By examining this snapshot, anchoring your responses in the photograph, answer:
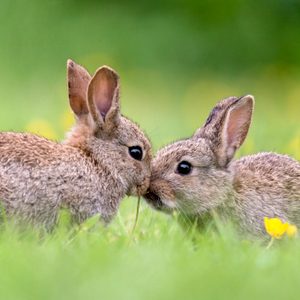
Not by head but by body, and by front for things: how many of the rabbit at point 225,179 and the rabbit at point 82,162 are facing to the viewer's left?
1

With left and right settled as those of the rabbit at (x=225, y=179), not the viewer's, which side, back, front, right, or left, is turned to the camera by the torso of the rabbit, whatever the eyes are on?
left

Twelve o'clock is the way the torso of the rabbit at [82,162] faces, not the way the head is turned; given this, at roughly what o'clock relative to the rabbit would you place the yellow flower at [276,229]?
The yellow flower is roughly at 1 o'clock from the rabbit.

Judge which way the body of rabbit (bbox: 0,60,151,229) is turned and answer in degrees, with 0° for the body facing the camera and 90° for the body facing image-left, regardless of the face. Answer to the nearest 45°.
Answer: approximately 270°

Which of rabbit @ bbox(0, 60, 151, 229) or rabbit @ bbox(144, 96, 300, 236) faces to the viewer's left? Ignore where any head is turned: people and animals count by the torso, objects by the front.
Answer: rabbit @ bbox(144, 96, 300, 236)
